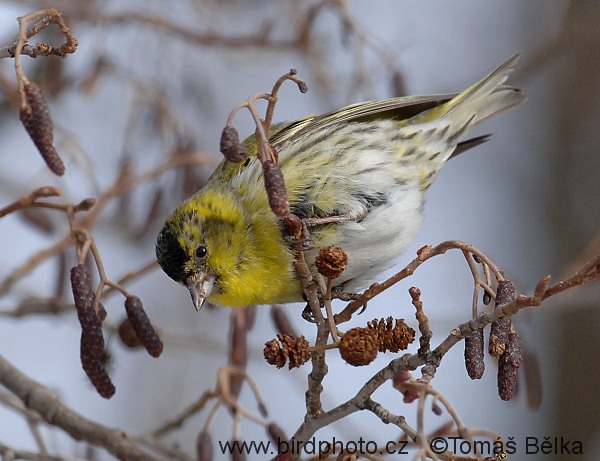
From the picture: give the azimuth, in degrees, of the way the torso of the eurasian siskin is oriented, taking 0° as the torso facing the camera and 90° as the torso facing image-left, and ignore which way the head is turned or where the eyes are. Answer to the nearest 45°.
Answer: approximately 90°
